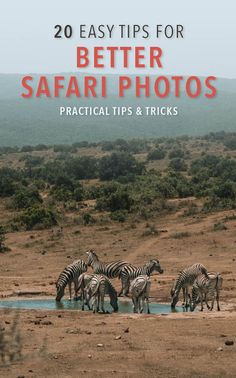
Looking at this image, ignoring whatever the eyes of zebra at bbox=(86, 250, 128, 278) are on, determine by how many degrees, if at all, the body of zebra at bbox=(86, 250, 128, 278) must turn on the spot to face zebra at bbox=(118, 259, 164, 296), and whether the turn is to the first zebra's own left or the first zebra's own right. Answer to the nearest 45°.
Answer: approximately 135° to the first zebra's own left

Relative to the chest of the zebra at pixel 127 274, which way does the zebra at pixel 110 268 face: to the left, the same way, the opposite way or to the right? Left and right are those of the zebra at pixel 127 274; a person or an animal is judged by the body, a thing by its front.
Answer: the opposite way

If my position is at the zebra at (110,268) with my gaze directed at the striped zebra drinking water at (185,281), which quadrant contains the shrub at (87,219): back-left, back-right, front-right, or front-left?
back-left

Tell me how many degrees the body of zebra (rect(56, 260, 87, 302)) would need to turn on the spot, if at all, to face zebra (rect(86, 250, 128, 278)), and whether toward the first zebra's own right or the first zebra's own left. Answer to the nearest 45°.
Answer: approximately 135° to the first zebra's own left

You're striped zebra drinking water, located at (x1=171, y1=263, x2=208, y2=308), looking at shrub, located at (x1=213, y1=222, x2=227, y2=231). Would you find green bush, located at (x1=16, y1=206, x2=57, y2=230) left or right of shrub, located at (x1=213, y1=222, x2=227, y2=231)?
left

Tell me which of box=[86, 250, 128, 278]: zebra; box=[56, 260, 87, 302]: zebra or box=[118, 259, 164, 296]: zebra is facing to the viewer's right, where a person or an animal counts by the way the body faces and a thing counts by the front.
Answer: box=[118, 259, 164, 296]: zebra

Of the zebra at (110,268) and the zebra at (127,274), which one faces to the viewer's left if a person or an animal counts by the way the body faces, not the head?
the zebra at (110,268)

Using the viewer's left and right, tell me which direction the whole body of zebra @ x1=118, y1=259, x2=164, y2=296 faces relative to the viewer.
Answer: facing to the right of the viewer

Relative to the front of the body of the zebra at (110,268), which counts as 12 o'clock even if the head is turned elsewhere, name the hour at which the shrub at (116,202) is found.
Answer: The shrub is roughly at 3 o'clock from the zebra.

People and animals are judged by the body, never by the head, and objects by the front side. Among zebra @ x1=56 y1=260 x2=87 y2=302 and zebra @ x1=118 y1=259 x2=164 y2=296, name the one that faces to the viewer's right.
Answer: zebra @ x1=118 y1=259 x2=164 y2=296

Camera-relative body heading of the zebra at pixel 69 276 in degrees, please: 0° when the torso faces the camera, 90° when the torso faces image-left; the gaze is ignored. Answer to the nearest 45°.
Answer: approximately 45°

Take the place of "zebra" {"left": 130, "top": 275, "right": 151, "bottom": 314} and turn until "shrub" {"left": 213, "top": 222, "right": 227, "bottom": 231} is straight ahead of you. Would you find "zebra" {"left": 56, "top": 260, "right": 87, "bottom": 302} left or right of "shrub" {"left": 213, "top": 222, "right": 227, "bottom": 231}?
left

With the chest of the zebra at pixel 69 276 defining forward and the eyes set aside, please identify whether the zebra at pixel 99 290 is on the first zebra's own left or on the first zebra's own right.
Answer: on the first zebra's own left

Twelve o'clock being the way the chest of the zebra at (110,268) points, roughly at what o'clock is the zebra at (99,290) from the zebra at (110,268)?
the zebra at (99,290) is roughly at 9 o'clock from the zebra at (110,268).

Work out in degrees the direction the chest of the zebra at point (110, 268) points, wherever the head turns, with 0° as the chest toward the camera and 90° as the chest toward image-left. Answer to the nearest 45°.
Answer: approximately 90°

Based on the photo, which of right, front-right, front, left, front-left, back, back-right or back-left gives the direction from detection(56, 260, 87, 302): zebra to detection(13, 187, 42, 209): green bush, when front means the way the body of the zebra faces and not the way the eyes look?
back-right
